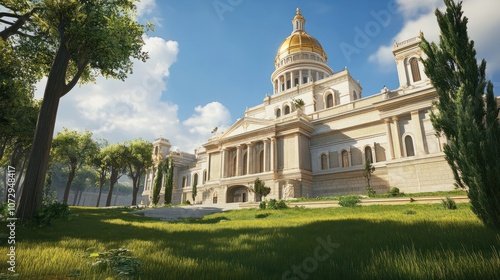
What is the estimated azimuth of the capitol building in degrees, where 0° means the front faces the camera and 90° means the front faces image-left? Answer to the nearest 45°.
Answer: approximately 45°

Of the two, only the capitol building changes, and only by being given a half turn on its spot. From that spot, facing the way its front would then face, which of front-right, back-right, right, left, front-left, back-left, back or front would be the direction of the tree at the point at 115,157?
back-left

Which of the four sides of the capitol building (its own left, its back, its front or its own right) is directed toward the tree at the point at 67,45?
front

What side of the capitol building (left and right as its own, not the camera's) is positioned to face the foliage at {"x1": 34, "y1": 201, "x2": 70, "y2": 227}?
front

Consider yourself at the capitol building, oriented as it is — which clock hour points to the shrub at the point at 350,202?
The shrub is roughly at 11 o'clock from the capitol building.

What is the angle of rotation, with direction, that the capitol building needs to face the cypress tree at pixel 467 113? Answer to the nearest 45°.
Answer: approximately 45° to its left

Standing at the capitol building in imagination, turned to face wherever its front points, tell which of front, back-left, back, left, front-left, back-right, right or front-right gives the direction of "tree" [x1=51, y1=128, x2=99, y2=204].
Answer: front-right

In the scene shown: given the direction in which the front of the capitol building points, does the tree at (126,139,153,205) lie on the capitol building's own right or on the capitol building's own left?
on the capitol building's own right

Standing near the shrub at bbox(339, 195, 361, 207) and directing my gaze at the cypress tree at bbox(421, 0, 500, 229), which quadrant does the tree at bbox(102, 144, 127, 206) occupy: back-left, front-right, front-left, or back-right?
back-right
